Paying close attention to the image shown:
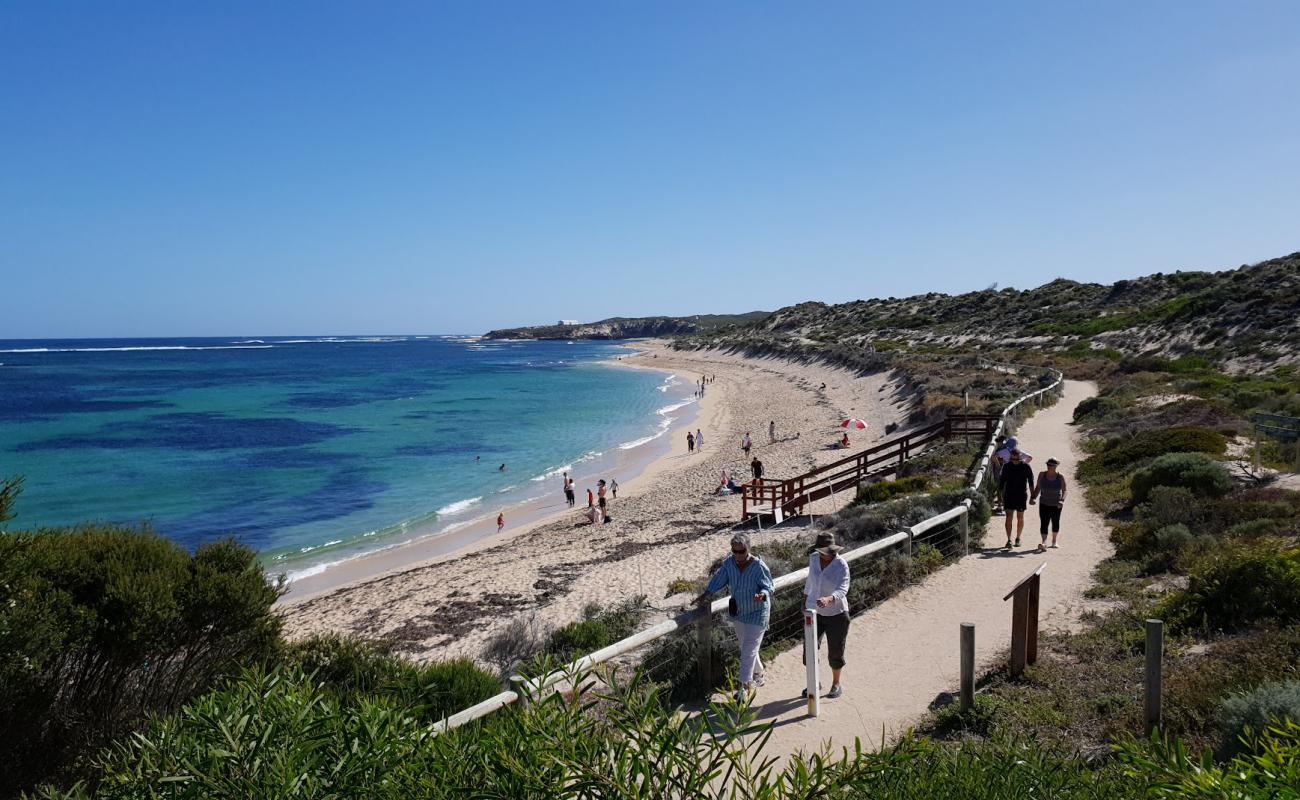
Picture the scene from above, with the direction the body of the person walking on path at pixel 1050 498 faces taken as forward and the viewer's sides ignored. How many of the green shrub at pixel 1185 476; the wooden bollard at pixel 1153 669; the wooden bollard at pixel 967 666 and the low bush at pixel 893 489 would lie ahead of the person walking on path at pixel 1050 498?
2

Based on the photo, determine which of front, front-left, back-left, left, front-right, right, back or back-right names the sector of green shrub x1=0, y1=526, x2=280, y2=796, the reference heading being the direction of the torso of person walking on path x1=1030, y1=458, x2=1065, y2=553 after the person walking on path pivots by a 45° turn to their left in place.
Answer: right

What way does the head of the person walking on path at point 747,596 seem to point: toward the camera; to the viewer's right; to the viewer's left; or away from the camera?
toward the camera

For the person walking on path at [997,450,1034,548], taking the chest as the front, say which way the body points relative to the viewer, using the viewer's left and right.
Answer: facing the viewer

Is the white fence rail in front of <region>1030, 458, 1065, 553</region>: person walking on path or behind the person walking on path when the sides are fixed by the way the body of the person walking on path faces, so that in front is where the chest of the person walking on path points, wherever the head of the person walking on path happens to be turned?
in front

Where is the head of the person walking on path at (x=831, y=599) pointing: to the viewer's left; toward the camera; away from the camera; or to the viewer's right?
toward the camera

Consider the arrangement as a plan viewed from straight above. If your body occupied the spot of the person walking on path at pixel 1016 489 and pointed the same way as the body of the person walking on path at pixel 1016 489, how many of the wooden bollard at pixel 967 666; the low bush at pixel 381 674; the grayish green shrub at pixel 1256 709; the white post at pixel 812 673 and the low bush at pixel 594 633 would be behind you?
0

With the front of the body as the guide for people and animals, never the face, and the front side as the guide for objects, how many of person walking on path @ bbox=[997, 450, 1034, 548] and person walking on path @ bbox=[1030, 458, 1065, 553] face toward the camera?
2

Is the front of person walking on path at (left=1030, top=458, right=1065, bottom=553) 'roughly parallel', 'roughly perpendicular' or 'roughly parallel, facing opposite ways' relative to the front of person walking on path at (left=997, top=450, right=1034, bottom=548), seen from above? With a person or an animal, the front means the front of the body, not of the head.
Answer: roughly parallel

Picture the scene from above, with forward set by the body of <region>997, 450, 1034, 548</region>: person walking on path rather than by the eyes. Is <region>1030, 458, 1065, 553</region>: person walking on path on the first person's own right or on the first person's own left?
on the first person's own left

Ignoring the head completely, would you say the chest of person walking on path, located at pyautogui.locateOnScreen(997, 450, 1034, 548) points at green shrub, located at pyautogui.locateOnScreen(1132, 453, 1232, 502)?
no

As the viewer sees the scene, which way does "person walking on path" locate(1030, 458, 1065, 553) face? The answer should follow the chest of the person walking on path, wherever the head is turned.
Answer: toward the camera

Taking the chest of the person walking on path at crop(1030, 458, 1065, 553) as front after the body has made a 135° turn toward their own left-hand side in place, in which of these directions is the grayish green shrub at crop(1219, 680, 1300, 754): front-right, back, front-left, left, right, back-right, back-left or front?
back-right

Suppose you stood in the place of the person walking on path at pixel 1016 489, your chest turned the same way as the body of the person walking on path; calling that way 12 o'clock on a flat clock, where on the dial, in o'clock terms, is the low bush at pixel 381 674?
The low bush is roughly at 1 o'clock from the person walking on path.

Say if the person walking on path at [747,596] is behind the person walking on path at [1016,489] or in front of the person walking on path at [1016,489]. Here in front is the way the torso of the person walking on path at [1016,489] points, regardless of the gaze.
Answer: in front

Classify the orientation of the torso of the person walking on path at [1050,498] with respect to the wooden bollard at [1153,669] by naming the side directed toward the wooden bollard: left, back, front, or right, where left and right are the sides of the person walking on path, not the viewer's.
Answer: front
